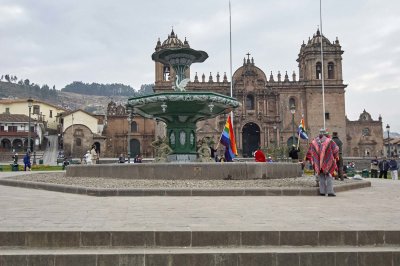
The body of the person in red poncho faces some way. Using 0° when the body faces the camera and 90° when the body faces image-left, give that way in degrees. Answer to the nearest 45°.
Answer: approximately 0°

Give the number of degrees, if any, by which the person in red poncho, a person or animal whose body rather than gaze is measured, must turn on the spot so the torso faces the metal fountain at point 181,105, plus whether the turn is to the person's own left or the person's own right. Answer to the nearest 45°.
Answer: approximately 135° to the person's own right

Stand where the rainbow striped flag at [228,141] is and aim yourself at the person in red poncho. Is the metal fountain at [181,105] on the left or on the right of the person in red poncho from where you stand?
right

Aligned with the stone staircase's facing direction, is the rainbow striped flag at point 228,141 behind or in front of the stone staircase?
behind

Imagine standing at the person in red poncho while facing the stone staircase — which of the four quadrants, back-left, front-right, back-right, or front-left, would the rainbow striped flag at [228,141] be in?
back-right

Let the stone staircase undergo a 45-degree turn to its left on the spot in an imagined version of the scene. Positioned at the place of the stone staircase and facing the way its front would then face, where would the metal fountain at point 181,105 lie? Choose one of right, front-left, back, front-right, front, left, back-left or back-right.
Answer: back-left

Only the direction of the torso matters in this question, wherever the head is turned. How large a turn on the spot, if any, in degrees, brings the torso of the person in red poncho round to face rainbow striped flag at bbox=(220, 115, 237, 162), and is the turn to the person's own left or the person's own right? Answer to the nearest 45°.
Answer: approximately 135° to the person's own right

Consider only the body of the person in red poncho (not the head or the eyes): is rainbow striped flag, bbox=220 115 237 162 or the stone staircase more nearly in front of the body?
the stone staircase

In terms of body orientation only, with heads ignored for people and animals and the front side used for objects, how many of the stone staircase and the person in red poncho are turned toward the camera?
2
